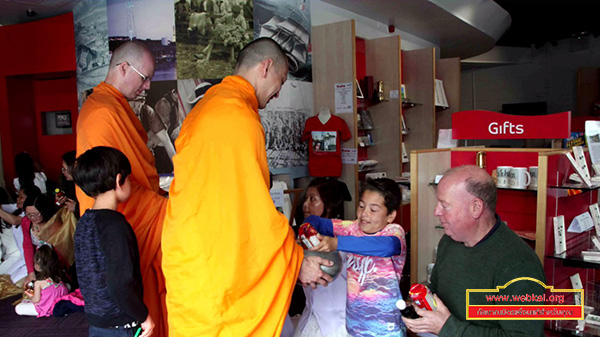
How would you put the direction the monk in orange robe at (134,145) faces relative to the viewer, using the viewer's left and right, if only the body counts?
facing to the right of the viewer

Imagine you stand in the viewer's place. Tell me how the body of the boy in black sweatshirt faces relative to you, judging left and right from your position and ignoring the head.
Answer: facing away from the viewer and to the right of the viewer

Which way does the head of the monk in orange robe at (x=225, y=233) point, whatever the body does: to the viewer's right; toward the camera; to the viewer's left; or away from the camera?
to the viewer's right

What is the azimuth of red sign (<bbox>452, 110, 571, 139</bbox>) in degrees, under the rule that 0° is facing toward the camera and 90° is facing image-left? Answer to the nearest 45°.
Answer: approximately 0°

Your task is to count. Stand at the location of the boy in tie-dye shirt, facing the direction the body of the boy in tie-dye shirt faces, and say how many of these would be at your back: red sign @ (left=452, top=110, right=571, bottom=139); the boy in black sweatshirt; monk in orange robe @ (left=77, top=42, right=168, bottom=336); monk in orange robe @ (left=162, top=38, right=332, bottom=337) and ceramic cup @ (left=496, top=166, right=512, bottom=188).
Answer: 2

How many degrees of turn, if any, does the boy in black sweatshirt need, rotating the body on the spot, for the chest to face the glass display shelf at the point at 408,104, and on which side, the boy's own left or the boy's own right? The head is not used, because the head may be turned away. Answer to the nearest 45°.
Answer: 0° — they already face it

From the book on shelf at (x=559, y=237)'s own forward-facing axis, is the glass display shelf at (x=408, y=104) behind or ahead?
behind

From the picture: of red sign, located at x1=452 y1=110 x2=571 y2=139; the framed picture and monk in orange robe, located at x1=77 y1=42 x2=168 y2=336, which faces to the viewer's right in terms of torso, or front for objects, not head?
the monk in orange robe

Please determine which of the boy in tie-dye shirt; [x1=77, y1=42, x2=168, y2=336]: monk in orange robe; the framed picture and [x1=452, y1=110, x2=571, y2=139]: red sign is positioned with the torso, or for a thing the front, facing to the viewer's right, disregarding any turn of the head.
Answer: the monk in orange robe

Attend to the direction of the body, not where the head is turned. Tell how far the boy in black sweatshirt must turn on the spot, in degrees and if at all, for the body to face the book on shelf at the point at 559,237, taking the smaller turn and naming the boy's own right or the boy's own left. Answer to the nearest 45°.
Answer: approximately 45° to the boy's own right
